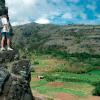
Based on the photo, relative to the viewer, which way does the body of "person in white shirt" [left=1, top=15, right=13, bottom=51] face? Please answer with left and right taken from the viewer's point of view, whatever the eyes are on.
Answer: facing the viewer and to the right of the viewer
